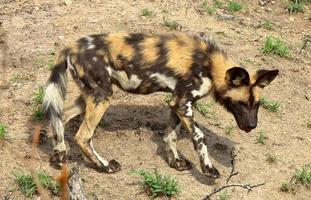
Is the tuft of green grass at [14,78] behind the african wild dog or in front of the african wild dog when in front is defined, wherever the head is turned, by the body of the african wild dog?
behind

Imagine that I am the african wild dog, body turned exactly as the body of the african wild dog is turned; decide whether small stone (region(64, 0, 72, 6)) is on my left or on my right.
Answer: on my left

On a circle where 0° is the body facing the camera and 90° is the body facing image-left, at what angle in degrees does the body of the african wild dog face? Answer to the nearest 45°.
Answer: approximately 270°

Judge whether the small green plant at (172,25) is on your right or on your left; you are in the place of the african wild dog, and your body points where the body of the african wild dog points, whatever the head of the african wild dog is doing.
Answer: on your left

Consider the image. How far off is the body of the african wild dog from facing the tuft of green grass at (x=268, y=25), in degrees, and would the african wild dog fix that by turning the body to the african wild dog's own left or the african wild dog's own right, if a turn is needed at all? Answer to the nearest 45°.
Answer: approximately 45° to the african wild dog's own left

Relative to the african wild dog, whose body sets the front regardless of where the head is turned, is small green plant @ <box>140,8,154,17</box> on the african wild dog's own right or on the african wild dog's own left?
on the african wild dog's own left
